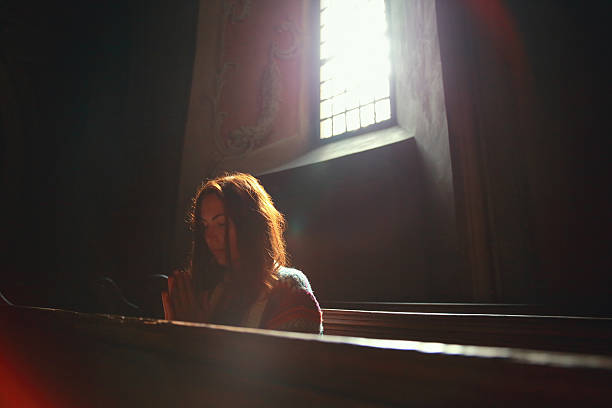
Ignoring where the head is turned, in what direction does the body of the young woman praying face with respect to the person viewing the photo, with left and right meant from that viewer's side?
facing the viewer and to the left of the viewer

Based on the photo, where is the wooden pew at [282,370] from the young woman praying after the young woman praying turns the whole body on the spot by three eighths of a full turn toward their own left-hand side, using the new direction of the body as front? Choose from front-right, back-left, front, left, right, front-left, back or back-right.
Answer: right

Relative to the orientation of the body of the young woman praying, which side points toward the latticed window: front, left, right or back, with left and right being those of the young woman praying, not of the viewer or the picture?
back
